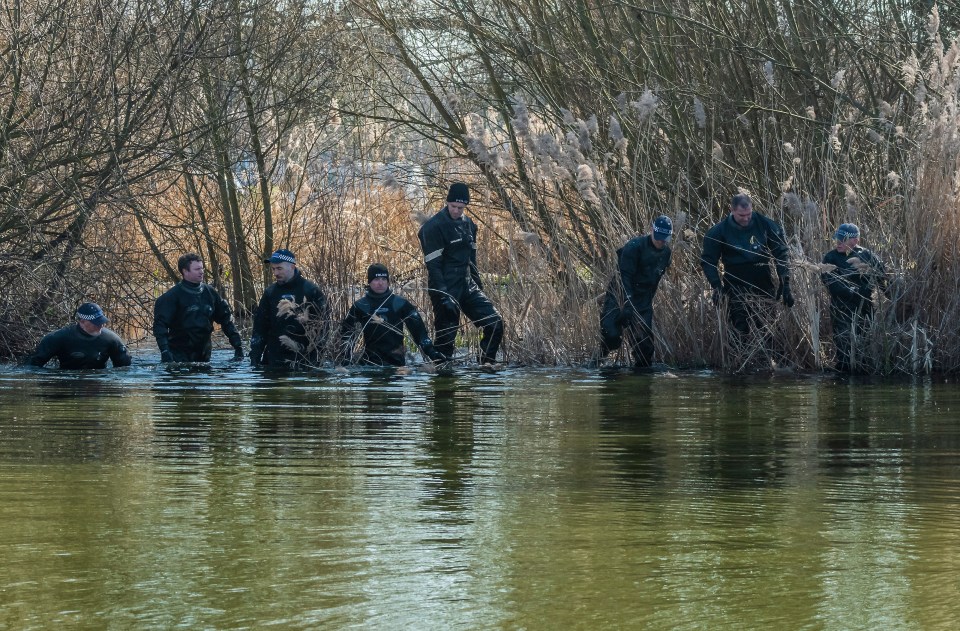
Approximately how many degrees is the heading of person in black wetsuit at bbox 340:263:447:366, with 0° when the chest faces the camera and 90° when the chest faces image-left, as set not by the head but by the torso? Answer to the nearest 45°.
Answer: approximately 0°

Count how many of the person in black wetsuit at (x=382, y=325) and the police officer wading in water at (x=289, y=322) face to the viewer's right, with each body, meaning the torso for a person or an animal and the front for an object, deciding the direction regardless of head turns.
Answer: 0

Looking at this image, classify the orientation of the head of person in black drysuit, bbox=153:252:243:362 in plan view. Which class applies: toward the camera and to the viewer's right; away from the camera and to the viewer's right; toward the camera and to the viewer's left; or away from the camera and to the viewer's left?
toward the camera and to the viewer's right

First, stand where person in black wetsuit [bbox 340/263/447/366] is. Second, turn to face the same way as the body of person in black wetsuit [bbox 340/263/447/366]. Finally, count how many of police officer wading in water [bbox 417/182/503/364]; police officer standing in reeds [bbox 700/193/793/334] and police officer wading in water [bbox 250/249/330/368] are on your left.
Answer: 2

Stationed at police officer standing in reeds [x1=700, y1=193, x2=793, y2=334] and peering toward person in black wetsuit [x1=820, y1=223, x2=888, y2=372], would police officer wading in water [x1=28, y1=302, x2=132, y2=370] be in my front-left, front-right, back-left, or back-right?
back-right

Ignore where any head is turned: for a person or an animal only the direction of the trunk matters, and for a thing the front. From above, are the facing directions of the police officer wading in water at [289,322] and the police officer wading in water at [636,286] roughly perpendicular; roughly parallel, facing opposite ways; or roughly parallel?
roughly perpendicular
